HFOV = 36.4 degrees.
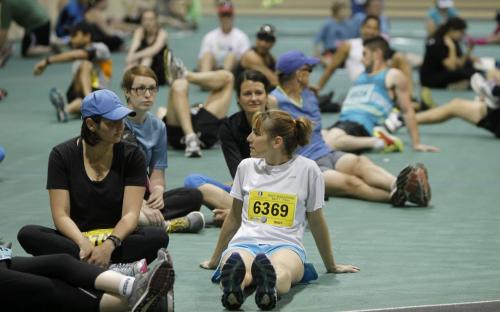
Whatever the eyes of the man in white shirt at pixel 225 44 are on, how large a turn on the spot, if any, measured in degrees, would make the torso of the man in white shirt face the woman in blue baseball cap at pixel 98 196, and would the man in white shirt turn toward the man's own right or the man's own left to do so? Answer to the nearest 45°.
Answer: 0° — they already face them

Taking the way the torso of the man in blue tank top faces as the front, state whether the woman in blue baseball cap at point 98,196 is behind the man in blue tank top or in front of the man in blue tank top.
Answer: in front

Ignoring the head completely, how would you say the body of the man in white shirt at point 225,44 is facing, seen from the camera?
toward the camera

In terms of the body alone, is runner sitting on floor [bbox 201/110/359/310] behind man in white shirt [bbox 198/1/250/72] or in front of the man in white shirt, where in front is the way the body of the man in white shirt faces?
in front

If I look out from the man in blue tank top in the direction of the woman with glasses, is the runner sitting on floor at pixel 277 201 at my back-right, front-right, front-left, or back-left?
front-left

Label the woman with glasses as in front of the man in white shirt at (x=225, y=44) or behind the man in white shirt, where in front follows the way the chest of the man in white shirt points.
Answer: in front

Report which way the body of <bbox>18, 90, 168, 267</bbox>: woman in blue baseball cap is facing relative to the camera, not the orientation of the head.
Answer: toward the camera

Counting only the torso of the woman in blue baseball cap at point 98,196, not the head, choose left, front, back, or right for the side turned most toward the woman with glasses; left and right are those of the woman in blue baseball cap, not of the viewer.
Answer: back

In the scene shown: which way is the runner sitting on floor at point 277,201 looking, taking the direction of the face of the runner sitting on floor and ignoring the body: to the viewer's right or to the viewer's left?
to the viewer's left
